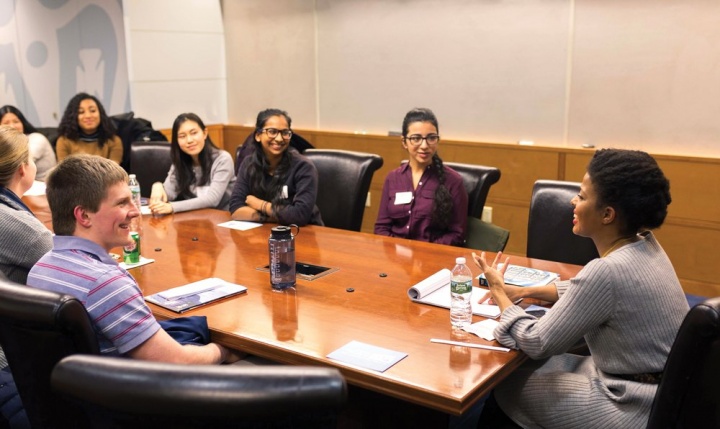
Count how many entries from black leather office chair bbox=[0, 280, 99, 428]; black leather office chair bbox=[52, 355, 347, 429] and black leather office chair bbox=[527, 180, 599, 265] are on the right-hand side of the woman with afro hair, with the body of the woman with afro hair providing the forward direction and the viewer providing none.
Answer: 1

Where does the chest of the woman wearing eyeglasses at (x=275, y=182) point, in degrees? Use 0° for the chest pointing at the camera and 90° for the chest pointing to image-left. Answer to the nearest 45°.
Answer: approximately 0°

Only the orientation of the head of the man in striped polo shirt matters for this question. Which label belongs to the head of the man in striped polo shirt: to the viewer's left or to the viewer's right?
to the viewer's right

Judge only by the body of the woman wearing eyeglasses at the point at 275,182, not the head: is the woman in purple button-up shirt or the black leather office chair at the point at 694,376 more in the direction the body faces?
the black leather office chair

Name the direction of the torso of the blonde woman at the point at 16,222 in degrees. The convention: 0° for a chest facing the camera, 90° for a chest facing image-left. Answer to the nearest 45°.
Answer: approximately 225°

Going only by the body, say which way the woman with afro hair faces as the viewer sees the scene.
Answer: to the viewer's left

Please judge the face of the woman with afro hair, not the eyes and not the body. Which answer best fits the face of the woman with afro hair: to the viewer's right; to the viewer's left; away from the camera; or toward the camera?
to the viewer's left

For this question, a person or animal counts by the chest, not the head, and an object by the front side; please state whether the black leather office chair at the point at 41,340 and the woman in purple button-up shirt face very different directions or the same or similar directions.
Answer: very different directions
